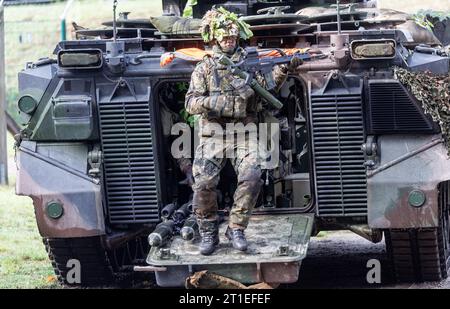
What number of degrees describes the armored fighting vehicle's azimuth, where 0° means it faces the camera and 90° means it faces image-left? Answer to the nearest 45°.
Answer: approximately 180°
